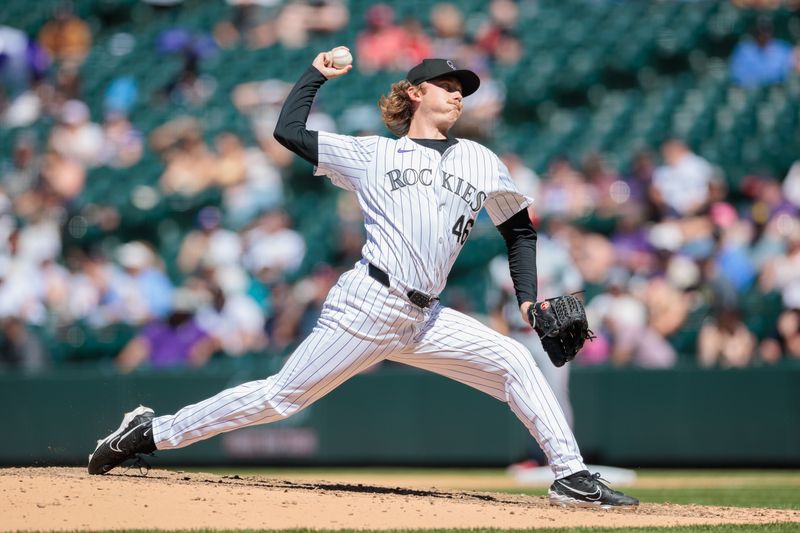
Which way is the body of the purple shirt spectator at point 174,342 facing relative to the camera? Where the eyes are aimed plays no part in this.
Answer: toward the camera

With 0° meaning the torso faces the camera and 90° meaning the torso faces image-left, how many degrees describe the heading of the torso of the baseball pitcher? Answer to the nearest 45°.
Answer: approximately 315°

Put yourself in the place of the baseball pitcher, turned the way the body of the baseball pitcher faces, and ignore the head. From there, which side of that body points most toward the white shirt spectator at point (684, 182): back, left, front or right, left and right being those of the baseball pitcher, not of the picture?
back

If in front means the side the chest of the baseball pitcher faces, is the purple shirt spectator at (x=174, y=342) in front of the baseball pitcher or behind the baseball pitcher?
behind

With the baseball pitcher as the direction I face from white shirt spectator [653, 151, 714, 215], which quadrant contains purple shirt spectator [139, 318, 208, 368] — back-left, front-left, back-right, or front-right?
front-right

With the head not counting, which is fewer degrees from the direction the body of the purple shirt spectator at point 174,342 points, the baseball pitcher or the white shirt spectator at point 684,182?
the baseball pitcher

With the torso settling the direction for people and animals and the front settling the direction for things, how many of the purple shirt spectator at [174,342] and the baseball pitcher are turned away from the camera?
0

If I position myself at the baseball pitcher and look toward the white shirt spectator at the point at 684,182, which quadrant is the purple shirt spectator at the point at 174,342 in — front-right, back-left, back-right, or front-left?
front-left

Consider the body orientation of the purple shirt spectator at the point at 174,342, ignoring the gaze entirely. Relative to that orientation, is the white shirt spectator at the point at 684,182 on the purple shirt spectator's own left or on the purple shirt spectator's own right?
on the purple shirt spectator's own left

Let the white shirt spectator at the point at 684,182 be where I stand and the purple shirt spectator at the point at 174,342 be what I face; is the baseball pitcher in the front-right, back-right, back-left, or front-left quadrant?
front-left

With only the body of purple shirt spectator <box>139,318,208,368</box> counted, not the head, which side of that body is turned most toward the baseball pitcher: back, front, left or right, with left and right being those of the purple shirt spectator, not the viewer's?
front
